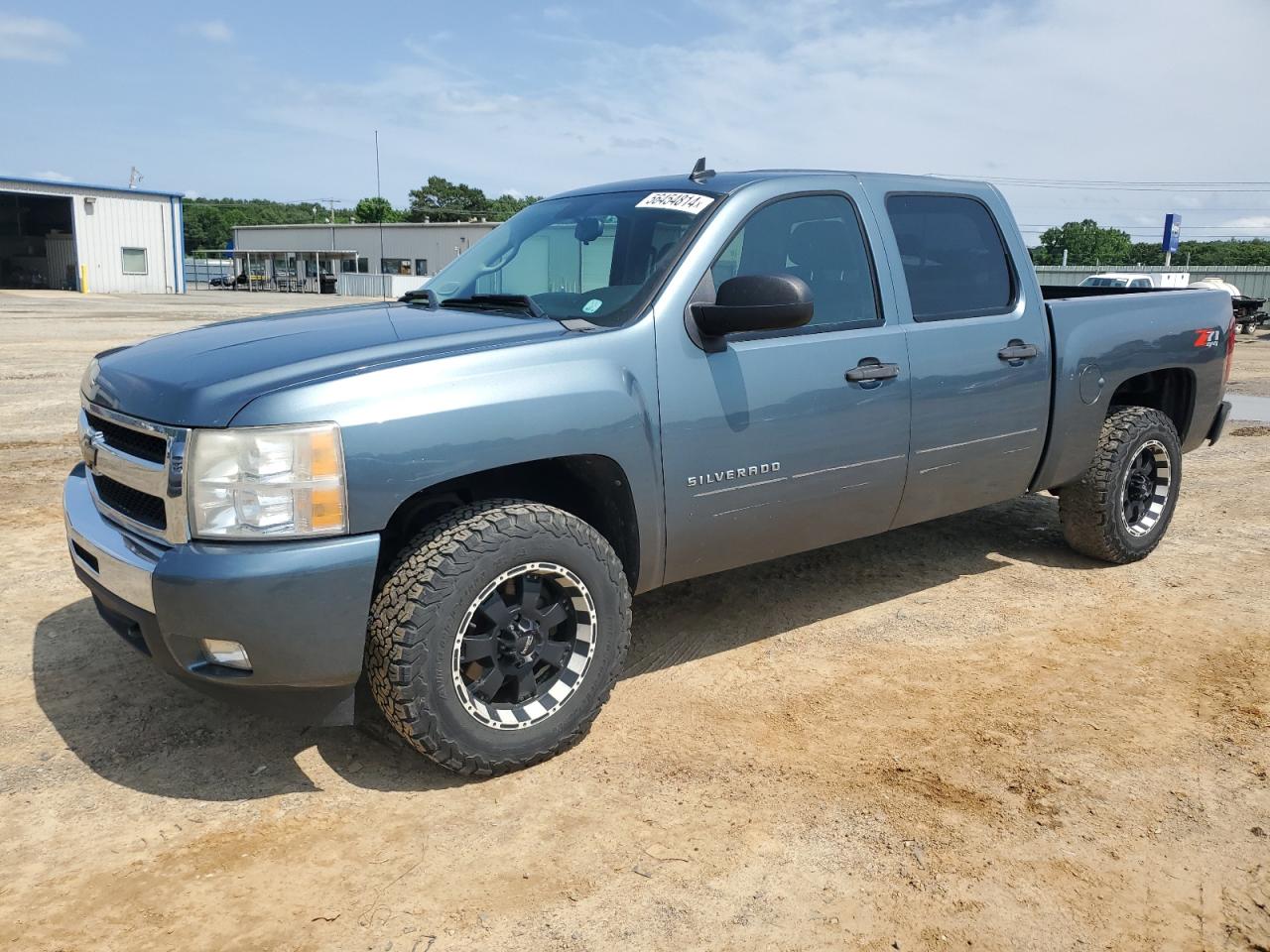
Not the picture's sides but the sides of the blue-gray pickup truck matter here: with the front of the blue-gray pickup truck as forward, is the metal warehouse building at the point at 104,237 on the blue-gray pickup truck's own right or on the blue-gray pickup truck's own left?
on the blue-gray pickup truck's own right

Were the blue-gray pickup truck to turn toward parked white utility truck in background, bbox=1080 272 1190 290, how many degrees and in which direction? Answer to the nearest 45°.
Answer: approximately 180°

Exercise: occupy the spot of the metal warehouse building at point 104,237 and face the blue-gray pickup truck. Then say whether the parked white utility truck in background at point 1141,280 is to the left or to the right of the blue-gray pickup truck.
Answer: left

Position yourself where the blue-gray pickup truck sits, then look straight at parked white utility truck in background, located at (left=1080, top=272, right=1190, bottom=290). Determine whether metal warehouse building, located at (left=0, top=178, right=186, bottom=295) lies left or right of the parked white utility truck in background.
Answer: left

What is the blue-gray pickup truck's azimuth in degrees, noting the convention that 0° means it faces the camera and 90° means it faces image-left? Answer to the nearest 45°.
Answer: approximately 45°
